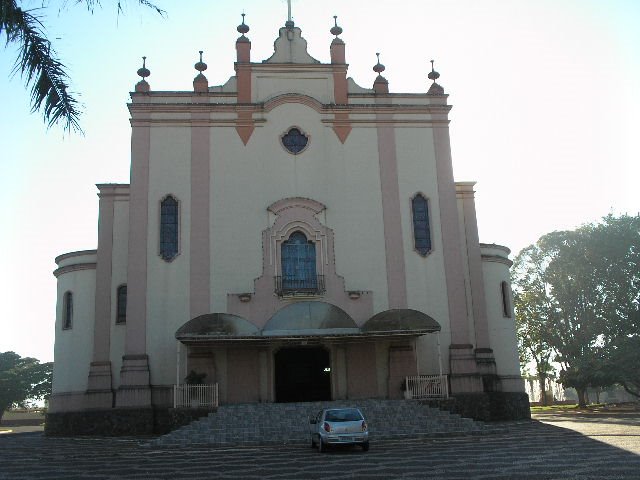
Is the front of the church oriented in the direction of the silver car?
yes

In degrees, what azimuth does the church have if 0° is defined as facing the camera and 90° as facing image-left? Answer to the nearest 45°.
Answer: approximately 0°

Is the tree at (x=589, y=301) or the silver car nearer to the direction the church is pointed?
the silver car

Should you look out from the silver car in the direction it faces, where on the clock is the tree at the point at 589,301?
The tree is roughly at 1 o'clock from the silver car.

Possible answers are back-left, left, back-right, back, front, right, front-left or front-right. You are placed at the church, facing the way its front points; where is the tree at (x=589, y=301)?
back-left

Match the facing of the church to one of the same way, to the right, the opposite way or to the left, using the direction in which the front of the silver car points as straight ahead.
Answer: the opposite way

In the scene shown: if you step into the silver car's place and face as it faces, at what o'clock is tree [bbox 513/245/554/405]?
The tree is roughly at 1 o'clock from the silver car.

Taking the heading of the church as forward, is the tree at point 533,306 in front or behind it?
behind

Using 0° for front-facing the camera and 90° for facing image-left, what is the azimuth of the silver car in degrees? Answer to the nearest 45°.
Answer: approximately 180°

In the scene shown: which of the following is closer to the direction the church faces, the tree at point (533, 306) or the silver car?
the silver car

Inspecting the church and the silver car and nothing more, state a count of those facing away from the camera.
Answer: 1

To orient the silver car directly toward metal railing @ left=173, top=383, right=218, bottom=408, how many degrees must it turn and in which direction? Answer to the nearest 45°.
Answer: approximately 45° to its left
